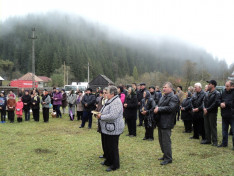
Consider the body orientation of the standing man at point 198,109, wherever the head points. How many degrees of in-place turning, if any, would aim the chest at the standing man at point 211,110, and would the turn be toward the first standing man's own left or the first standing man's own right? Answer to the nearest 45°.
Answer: approximately 90° to the first standing man's own left

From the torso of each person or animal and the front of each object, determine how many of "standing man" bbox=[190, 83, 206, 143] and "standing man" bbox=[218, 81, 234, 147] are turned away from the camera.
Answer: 0

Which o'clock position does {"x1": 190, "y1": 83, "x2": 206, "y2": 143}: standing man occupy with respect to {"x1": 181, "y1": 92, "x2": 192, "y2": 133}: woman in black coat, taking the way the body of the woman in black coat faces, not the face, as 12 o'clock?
The standing man is roughly at 10 o'clock from the woman in black coat.

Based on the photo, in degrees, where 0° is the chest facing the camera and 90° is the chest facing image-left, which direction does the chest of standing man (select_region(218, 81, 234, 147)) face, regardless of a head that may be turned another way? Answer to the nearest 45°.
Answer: approximately 45°

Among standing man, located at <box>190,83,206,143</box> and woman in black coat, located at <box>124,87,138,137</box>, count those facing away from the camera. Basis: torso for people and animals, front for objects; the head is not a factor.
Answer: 0

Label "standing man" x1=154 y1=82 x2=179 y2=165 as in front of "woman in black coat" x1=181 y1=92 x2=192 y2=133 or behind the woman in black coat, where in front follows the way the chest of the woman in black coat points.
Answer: in front

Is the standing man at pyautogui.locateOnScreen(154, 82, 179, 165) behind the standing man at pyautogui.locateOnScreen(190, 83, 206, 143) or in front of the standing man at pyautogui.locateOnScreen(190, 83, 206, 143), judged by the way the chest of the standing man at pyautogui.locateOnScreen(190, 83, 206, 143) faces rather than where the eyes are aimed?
in front
